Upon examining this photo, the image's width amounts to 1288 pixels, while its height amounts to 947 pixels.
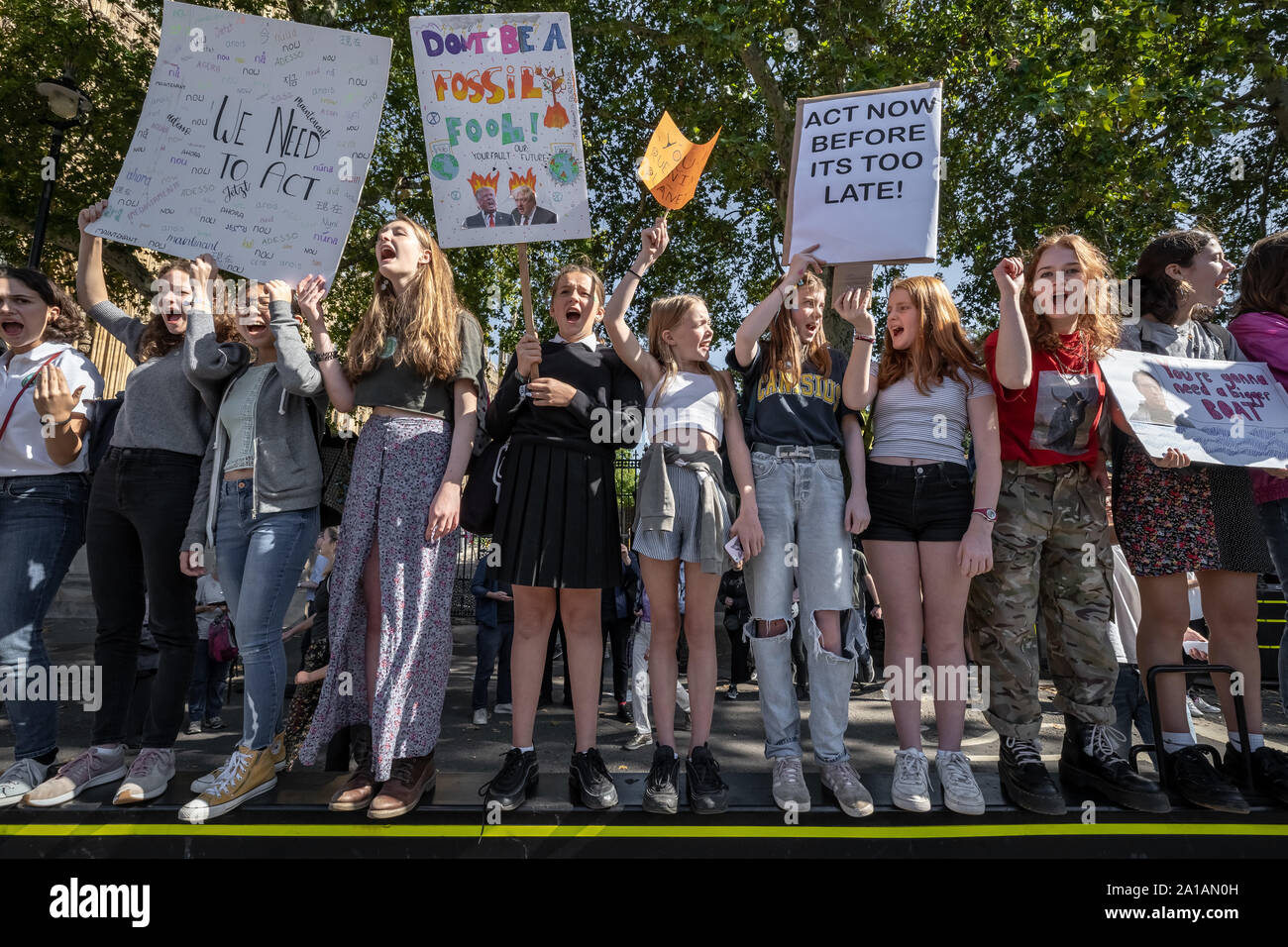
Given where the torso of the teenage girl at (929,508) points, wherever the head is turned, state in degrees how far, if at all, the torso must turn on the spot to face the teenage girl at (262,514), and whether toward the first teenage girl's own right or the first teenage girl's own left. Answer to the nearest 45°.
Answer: approximately 90° to the first teenage girl's own right

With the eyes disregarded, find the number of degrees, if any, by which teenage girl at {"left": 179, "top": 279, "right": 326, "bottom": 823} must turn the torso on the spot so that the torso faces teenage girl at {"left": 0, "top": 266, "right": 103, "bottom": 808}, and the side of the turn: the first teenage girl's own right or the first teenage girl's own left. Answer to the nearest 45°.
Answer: approximately 90° to the first teenage girl's own right

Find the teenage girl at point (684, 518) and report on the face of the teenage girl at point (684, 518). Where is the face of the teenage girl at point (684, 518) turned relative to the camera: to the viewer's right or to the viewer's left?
to the viewer's right

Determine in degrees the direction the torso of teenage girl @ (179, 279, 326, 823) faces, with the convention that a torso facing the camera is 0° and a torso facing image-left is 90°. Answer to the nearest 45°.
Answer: approximately 45°

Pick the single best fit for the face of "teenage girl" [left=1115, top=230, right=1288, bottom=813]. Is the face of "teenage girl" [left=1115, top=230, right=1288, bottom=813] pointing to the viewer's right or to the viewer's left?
to the viewer's right
